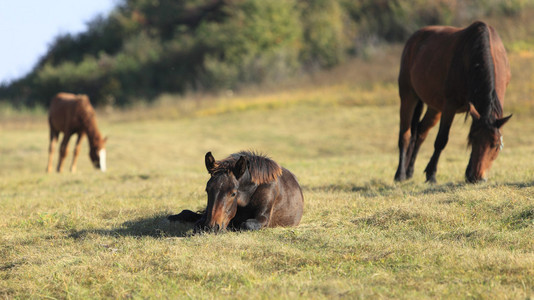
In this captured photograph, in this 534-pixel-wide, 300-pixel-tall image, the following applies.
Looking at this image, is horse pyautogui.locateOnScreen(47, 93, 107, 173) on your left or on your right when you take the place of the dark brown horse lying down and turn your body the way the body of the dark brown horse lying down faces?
on your right

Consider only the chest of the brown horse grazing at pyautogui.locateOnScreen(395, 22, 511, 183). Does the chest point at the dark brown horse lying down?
no

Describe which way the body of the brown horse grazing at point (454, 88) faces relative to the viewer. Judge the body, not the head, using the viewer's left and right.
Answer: facing the viewer and to the right of the viewer

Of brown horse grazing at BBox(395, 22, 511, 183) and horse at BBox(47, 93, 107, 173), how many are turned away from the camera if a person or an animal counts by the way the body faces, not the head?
0

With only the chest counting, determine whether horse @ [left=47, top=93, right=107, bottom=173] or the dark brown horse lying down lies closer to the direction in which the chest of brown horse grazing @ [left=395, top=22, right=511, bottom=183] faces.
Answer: the dark brown horse lying down

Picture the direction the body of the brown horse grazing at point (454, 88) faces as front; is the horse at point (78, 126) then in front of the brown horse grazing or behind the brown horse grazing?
behind

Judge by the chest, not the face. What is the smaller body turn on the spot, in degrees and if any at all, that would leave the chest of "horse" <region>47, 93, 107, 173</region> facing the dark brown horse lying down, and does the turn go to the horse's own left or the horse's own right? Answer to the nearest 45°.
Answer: approximately 45° to the horse's own right

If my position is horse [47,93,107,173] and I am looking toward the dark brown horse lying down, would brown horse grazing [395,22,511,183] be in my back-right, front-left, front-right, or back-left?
front-left

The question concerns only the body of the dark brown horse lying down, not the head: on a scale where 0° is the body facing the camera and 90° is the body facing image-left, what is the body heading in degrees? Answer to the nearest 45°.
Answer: approximately 45°

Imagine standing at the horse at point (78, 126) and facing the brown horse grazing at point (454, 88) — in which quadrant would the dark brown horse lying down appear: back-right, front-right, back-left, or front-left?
front-right

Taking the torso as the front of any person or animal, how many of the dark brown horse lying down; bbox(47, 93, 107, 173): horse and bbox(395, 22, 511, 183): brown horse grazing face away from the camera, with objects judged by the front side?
0

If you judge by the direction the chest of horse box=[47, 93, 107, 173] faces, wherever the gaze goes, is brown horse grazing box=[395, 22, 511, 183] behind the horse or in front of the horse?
in front

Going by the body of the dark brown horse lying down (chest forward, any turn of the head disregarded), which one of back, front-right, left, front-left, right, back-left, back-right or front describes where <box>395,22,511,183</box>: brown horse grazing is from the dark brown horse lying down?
back
